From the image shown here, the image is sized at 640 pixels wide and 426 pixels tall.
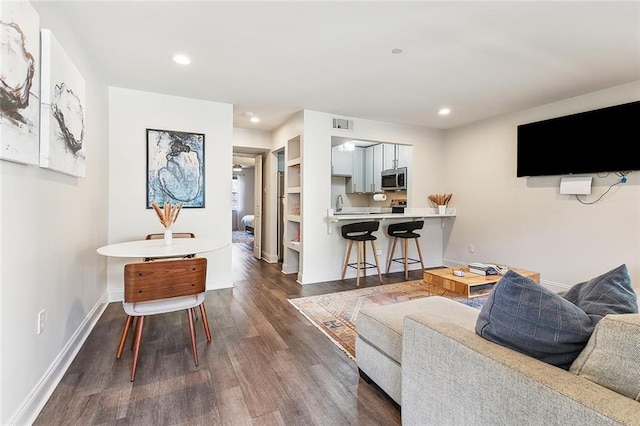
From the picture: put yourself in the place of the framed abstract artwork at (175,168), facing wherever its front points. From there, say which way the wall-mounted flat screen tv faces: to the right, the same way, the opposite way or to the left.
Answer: to the right

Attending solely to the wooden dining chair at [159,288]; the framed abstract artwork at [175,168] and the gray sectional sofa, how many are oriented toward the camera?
1

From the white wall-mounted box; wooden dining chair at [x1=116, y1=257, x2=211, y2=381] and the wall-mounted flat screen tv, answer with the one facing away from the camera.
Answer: the wooden dining chair

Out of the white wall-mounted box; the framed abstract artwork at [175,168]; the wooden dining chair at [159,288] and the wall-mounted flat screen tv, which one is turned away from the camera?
the wooden dining chair

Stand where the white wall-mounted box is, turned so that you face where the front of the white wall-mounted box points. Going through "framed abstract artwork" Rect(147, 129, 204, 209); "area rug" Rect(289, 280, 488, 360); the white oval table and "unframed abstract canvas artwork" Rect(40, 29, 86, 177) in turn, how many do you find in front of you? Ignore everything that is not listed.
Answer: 4

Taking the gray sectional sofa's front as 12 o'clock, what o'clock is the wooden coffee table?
The wooden coffee table is roughly at 1 o'clock from the gray sectional sofa.

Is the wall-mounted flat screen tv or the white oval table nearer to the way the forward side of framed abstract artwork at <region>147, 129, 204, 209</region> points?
the white oval table

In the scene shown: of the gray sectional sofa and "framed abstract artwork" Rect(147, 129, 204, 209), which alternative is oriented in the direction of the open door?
the gray sectional sofa

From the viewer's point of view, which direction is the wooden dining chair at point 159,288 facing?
away from the camera

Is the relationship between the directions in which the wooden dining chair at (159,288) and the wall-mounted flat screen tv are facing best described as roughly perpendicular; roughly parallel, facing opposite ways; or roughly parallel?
roughly perpendicular

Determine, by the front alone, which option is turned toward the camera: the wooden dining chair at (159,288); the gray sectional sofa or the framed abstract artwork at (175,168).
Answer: the framed abstract artwork

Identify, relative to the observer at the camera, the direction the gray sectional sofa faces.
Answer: facing away from the viewer and to the left of the viewer

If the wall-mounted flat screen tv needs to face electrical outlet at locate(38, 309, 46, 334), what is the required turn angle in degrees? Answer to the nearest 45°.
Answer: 0° — it already faces it

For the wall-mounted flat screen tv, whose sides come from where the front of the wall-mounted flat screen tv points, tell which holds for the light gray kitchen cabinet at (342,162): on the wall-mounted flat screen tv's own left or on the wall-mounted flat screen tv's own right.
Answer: on the wall-mounted flat screen tv's own right

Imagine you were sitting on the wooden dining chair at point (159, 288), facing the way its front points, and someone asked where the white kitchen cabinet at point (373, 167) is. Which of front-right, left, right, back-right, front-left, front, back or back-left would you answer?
front-right
